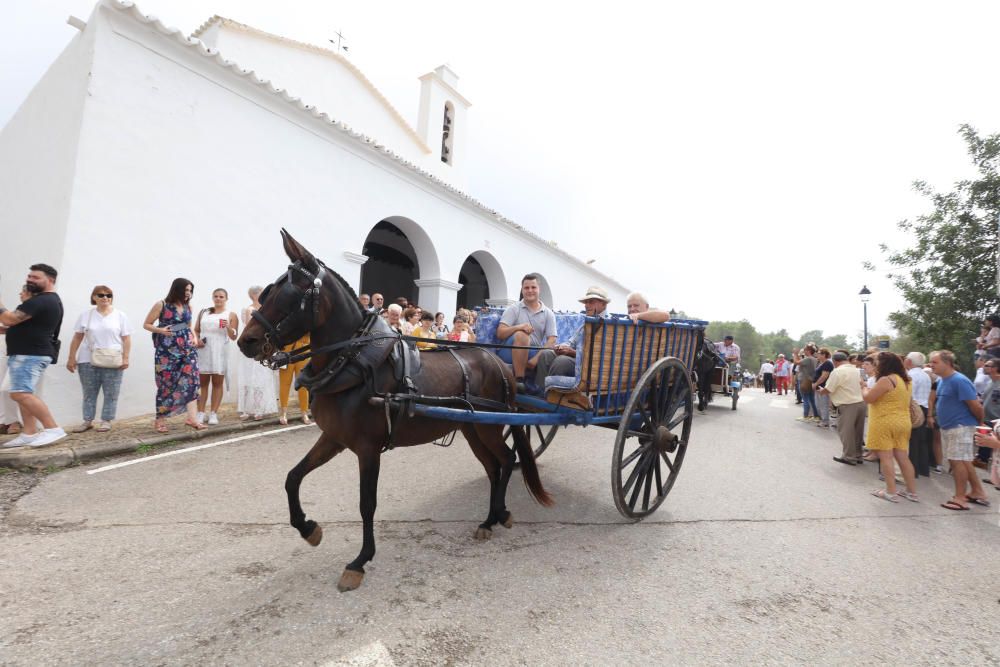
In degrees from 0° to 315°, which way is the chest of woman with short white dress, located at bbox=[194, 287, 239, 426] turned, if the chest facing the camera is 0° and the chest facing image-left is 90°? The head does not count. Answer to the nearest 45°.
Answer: approximately 0°

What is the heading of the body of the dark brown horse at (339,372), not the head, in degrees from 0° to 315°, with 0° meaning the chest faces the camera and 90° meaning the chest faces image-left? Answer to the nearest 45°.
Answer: approximately 45°

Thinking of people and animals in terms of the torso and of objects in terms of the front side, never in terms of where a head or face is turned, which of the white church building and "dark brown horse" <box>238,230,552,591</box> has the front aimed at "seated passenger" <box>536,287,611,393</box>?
the white church building

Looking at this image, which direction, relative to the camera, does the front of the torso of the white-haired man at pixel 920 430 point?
to the viewer's left

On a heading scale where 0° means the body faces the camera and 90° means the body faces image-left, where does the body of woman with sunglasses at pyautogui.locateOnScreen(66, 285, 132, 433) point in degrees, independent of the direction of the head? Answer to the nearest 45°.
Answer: approximately 0°
